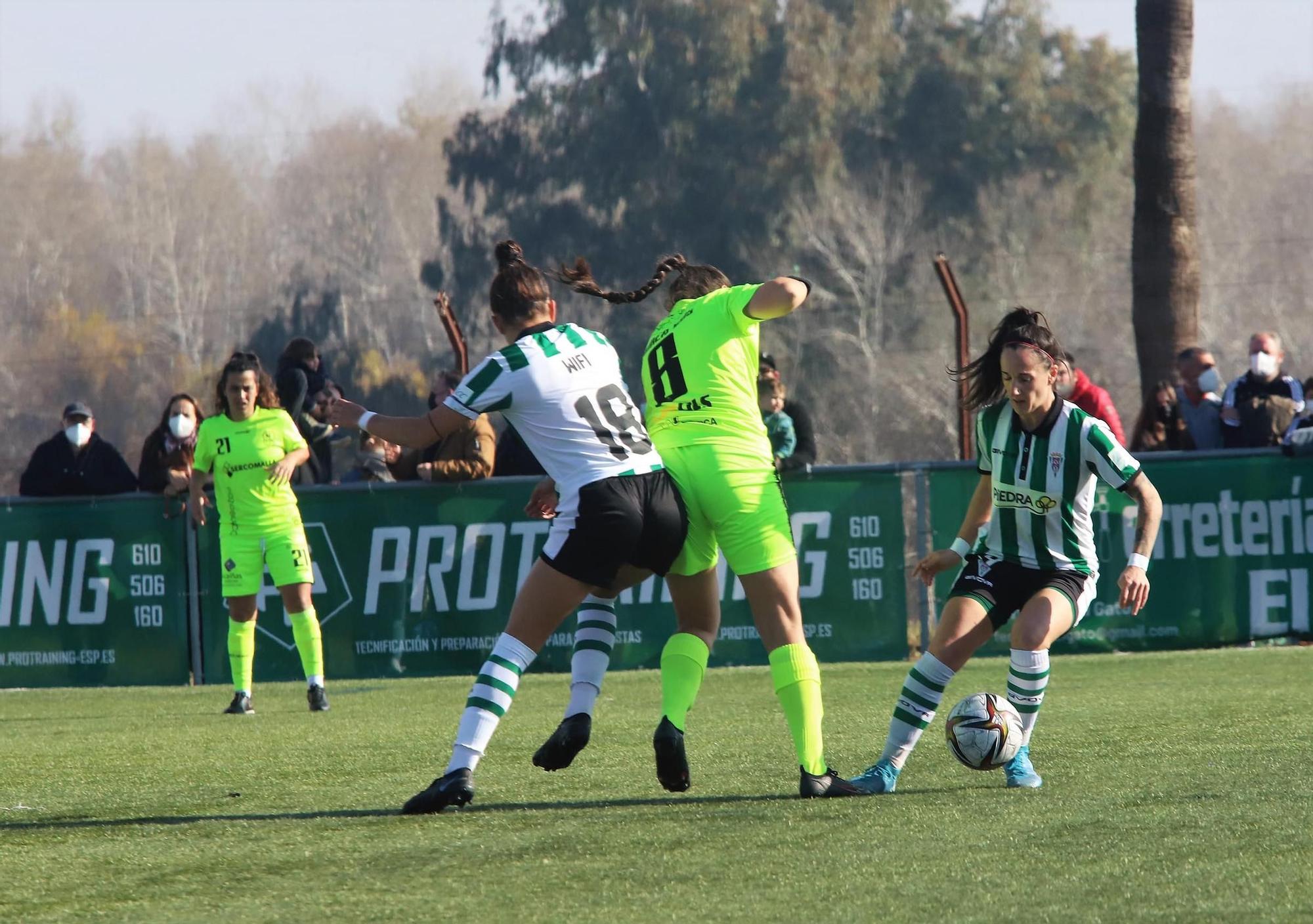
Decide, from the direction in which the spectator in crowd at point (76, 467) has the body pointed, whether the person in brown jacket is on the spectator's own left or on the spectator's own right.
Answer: on the spectator's own left

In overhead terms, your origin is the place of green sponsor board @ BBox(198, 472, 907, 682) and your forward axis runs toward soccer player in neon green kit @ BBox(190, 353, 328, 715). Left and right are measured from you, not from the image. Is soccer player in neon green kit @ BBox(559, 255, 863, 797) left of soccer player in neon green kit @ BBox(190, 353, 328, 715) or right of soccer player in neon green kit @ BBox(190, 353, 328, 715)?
left

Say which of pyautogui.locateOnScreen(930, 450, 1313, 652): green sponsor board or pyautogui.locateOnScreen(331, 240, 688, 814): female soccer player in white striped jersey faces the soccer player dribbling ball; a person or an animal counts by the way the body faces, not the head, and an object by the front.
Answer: the green sponsor board

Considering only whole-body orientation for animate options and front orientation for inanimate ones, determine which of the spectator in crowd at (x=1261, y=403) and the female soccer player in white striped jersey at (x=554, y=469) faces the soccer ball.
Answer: the spectator in crowd
